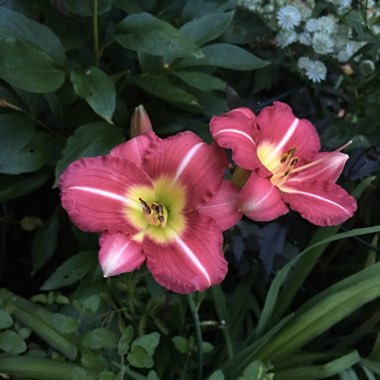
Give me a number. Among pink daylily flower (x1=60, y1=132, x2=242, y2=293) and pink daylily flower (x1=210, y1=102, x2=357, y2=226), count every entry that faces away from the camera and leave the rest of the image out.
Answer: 0

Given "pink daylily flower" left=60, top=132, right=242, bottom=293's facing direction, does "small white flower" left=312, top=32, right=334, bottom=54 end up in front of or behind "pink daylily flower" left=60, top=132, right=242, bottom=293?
behind

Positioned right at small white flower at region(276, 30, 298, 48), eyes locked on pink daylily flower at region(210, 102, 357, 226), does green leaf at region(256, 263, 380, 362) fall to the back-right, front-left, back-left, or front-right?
front-left

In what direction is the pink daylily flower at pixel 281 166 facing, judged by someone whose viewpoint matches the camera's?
facing the viewer and to the right of the viewer

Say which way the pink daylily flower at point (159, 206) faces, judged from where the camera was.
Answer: facing the viewer

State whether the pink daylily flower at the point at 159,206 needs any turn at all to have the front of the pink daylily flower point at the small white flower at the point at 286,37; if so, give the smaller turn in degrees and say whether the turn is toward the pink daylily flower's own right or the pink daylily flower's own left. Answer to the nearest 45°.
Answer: approximately 180°
